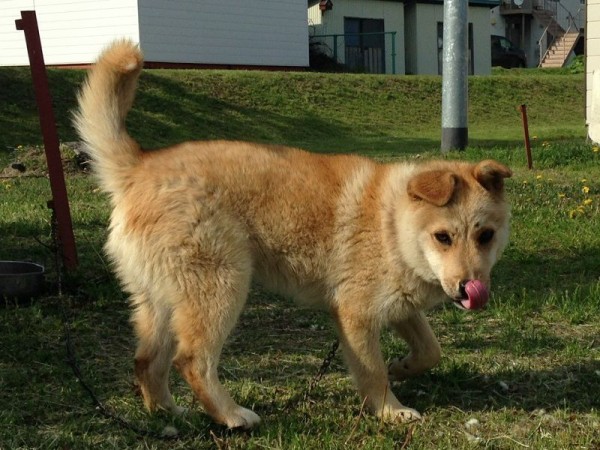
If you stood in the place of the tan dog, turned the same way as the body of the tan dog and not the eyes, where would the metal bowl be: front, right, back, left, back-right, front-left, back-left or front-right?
back-left

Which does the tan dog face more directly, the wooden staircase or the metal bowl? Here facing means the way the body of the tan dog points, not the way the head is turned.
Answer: the wooden staircase

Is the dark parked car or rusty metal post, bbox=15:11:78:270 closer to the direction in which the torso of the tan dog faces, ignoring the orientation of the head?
the dark parked car

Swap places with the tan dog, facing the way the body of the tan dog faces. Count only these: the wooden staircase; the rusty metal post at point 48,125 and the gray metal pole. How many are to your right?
0

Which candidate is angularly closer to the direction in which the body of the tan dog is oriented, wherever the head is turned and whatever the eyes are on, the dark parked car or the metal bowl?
the dark parked car

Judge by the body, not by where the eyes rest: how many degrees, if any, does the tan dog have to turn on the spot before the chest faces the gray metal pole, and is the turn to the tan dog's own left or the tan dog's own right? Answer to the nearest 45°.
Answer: approximately 90° to the tan dog's own left

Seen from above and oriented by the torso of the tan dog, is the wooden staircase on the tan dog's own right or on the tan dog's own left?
on the tan dog's own left

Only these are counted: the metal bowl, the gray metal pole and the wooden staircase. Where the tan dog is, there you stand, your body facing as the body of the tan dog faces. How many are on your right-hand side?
0

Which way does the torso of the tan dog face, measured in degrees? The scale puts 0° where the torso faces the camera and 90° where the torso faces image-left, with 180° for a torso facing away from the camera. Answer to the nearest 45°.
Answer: approximately 270°

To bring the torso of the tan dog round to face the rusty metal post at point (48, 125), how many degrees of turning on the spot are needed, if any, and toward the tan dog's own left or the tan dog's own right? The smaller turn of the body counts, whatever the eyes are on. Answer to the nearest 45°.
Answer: approximately 135° to the tan dog's own left
